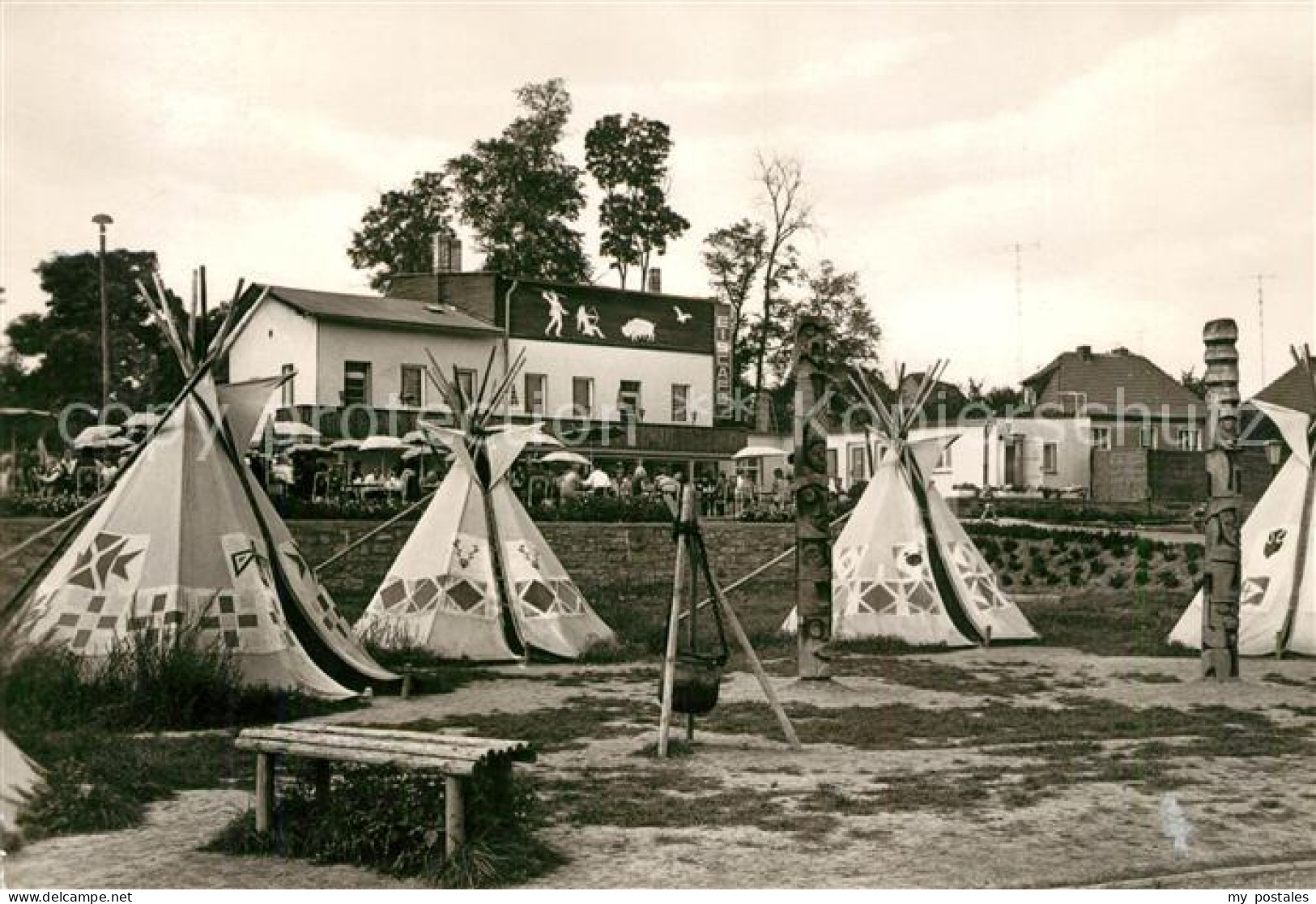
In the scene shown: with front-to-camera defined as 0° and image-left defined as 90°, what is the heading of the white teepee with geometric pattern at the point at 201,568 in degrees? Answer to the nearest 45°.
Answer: approximately 315°

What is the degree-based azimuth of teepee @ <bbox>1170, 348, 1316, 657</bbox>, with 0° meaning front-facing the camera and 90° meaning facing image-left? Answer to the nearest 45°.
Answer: approximately 0°

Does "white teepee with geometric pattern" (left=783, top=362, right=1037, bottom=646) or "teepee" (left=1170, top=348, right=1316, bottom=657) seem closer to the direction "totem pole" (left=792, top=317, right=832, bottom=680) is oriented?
the teepee

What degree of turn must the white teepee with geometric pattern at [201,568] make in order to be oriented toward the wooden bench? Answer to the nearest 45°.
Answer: approximately 45° to its right

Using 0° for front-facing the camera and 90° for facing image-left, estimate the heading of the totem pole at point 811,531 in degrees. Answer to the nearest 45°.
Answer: approximately 315°

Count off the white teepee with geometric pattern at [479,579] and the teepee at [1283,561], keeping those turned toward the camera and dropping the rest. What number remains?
2

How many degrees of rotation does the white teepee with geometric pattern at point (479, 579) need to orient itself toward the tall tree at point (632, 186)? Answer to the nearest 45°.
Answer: approximately 180°

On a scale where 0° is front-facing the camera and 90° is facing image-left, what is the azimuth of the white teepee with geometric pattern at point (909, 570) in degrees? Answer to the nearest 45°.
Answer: approximately 315°

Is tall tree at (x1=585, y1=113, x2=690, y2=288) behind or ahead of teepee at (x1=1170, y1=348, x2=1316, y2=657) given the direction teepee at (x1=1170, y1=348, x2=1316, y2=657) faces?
behind

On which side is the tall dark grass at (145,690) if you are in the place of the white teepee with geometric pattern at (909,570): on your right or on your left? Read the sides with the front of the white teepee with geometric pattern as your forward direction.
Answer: on your right

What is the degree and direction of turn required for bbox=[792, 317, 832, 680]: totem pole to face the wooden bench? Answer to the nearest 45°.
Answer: approximately 45° to its right
